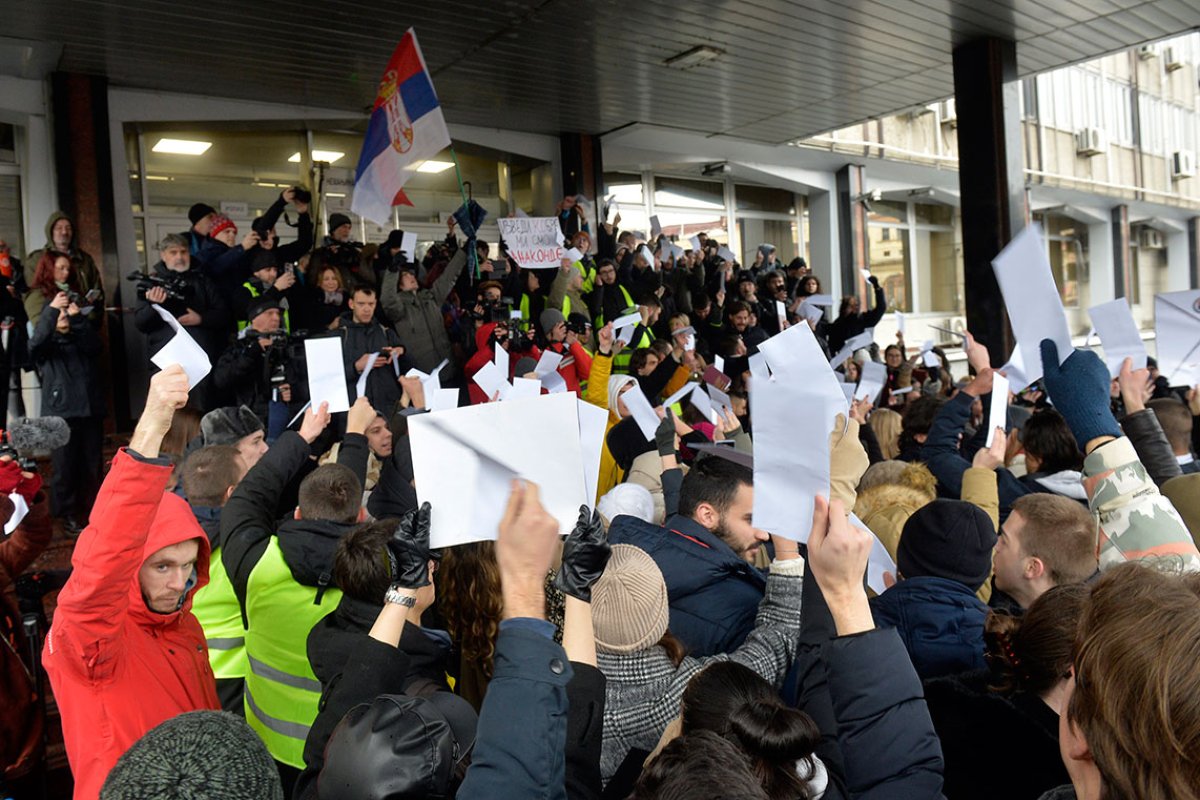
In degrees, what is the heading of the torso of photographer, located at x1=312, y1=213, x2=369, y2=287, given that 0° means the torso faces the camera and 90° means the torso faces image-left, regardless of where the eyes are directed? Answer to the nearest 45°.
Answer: approximately 315°

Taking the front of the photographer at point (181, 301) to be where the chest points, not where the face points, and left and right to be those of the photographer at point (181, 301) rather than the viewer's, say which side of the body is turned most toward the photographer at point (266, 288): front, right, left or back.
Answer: left

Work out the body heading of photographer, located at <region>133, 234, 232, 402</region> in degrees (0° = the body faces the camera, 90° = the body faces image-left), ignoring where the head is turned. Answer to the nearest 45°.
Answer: approximately 0°

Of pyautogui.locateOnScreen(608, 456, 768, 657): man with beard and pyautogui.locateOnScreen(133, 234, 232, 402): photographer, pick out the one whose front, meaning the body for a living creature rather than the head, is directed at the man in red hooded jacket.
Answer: the photographer

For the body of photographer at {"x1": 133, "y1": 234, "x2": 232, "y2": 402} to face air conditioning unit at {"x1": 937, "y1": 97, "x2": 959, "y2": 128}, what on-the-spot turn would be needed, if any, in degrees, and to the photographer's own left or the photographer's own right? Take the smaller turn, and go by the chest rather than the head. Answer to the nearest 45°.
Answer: approximately 135° to the photographer's own left

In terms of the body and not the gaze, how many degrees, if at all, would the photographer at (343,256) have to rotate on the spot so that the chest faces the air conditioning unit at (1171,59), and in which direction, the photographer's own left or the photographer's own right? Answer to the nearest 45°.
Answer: approximately 90° to the photographer's own left

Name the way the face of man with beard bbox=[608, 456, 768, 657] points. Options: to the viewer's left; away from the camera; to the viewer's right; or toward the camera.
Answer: to the viewer's right

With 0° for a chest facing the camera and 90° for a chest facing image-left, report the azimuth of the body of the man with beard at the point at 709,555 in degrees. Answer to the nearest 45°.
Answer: approximately 270°

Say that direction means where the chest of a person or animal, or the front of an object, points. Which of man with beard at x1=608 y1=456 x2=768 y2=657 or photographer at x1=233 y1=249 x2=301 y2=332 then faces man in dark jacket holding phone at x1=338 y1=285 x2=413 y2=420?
photographer at x1=233 y1=249 x2=301 y2=332

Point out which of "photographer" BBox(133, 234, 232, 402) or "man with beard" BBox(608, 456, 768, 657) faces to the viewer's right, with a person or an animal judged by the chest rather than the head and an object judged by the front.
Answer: the man with beard
